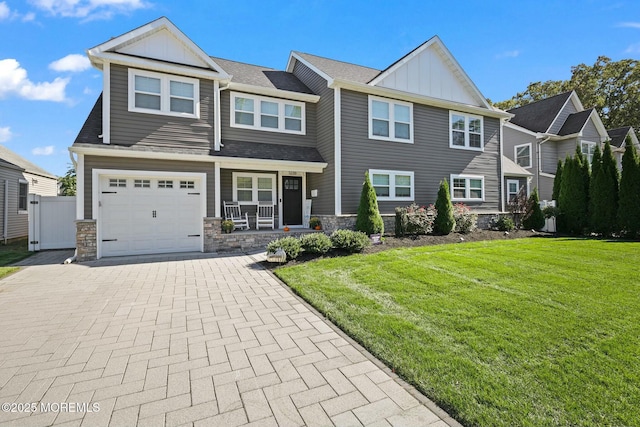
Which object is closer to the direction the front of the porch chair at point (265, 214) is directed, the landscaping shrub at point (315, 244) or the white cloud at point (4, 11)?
the landscaping shrub

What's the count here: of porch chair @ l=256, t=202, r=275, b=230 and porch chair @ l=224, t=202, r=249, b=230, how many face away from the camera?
0

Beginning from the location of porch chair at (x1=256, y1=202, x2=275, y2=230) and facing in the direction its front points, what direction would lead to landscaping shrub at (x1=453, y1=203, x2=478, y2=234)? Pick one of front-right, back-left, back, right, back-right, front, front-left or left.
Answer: left

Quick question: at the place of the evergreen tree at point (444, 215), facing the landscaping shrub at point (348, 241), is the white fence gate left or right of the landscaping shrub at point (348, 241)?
right

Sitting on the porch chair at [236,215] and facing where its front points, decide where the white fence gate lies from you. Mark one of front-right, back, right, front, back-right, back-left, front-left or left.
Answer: back-right

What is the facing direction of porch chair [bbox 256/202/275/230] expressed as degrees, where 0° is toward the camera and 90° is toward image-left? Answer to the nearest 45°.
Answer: approximately 0°

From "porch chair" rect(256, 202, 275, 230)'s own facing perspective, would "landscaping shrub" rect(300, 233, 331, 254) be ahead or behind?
ahead

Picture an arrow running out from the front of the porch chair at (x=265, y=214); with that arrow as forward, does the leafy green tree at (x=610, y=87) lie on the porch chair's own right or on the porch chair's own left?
on the porch chair's own left
